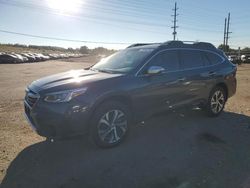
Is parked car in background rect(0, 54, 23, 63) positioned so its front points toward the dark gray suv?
no

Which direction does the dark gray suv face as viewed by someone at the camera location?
facing the viewer and to the left of the viewer

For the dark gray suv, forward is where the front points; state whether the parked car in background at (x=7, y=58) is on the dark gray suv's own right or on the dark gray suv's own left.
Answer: on the dark gray suv's own right
